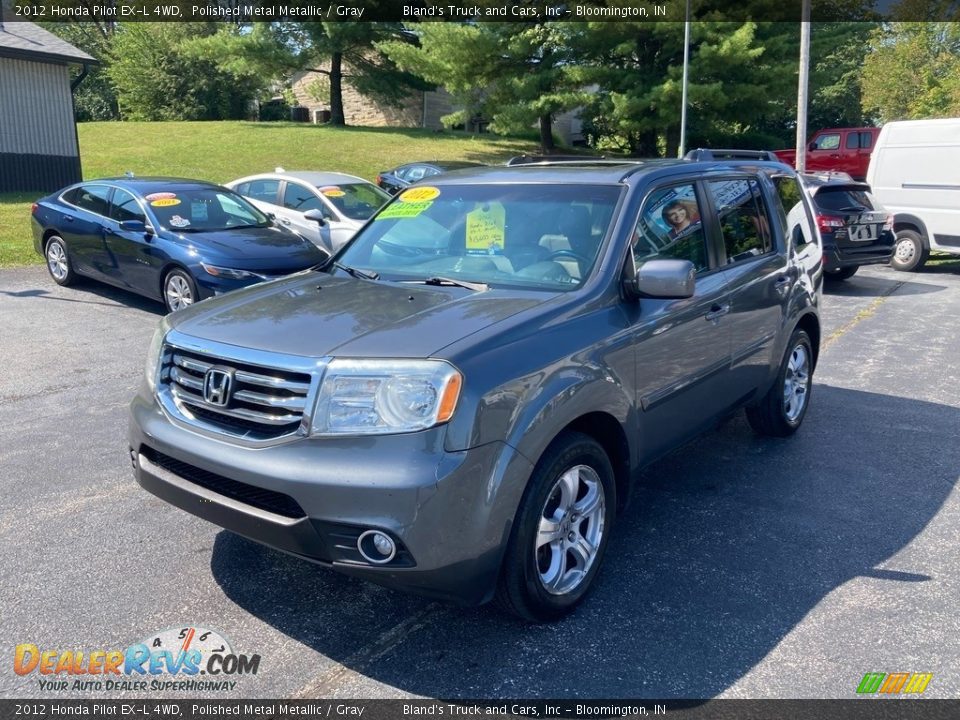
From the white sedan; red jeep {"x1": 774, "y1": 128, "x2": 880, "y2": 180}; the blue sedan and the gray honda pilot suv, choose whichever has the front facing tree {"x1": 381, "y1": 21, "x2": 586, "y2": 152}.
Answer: the red jeep

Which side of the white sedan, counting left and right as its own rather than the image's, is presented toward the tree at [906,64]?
left

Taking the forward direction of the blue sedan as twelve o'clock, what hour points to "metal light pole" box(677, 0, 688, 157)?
The metal light pole is roughly at 9 o'clock from the blue sedan.

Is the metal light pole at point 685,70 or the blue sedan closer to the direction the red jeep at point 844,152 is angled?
the metal light pole

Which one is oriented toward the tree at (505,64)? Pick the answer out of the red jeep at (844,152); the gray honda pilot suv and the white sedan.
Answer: the red jeep

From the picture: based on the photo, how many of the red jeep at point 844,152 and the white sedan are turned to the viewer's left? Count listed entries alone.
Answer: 1

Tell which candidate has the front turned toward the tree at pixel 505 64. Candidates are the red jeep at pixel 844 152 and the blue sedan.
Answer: the red jeep

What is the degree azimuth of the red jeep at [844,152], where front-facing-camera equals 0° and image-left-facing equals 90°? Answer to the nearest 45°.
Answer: approximately 90°

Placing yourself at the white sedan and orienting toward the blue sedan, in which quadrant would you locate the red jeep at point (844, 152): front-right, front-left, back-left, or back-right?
back-left

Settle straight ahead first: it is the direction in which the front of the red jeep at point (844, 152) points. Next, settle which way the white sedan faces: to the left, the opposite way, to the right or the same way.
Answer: the opposite way

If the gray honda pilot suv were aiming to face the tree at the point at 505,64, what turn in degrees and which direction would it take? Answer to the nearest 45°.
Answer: approximately 135° to its right
